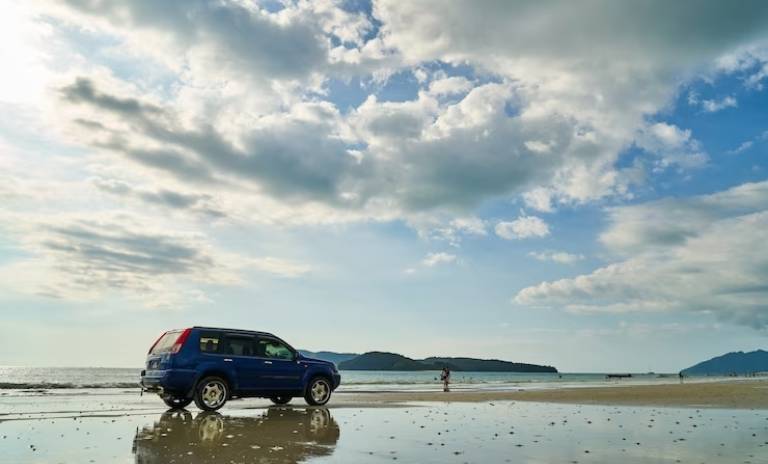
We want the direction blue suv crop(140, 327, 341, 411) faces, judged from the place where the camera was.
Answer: facing away from the viewer and to the right of the viewer
